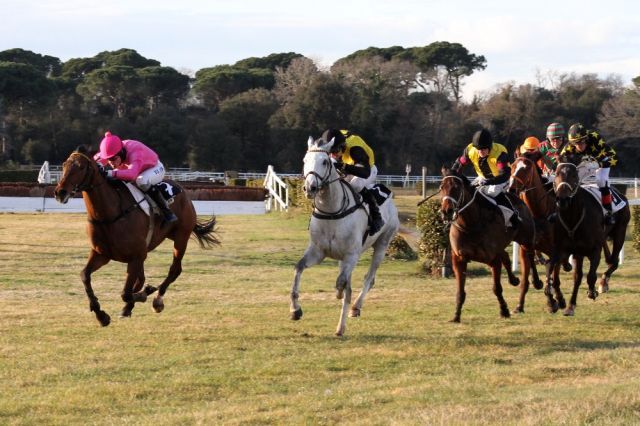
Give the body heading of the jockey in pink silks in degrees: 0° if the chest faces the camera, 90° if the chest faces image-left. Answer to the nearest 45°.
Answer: approximately 45°

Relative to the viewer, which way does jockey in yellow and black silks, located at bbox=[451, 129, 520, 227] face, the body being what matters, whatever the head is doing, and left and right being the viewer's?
facing the viewer and to the left of the viewer

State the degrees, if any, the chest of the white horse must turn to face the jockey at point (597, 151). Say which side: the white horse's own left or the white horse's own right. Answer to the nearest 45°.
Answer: approximately 180°

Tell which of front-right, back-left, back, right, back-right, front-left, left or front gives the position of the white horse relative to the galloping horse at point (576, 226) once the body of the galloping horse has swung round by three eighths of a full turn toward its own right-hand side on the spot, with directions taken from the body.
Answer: back-left

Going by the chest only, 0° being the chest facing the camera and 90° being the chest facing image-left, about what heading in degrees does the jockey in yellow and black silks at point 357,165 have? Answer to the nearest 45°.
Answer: approximately 45°

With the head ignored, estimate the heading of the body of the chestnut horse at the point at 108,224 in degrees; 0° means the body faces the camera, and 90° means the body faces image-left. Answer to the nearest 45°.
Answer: approximately 45°

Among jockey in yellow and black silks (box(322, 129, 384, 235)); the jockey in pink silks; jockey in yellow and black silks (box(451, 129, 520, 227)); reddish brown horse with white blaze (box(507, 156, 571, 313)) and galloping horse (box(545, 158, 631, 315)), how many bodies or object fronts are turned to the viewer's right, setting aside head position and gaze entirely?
0

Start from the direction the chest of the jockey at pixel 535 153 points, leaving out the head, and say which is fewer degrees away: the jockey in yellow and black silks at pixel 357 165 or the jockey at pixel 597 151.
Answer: the jockey in yellow and black silks

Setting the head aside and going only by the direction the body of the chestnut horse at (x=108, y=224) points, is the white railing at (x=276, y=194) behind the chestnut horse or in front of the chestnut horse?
behind

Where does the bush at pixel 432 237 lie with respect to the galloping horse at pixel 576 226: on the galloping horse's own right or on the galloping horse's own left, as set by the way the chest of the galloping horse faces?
on the galloping horse's own right

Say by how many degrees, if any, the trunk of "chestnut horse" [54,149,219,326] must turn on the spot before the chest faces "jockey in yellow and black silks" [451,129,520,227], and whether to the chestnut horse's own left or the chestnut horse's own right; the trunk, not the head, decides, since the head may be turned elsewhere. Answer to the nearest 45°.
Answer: approximately 135° to the chestnut horse's own left

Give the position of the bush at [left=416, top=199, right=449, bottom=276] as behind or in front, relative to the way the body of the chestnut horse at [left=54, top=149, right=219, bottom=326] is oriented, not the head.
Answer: behind

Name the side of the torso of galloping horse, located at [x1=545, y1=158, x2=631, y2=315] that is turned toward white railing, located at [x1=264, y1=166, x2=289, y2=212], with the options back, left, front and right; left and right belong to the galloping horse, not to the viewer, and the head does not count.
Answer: right

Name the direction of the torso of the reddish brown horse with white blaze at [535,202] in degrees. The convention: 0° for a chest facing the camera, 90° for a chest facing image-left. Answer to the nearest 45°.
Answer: approximately 45°

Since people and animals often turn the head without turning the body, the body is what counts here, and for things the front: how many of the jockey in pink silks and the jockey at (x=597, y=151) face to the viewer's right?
0
